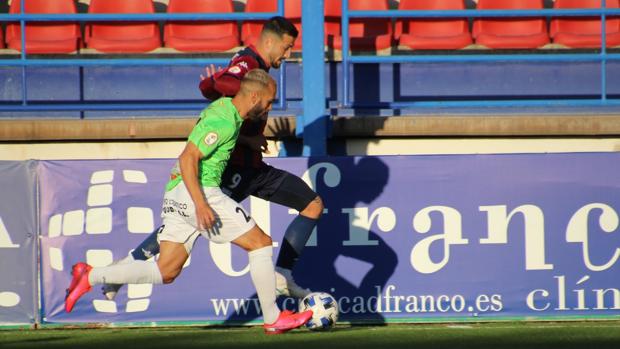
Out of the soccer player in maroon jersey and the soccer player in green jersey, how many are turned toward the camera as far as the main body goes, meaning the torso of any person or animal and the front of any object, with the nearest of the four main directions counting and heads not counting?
0

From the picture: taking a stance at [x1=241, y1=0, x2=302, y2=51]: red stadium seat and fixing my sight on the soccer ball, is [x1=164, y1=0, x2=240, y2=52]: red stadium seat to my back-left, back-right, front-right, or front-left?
back-right

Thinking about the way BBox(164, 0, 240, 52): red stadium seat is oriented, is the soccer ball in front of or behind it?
in front

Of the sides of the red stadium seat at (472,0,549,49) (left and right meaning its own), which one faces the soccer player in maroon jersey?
front

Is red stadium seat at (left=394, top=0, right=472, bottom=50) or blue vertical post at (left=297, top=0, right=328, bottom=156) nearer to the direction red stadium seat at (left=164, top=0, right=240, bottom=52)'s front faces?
the blue vertical post

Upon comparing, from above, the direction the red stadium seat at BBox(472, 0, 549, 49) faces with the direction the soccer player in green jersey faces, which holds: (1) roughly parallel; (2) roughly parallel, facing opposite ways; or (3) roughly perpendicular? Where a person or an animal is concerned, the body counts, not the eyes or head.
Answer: roughly perpendicular

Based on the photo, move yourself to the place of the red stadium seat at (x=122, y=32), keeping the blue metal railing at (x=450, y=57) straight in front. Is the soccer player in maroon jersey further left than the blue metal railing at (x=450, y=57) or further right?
right

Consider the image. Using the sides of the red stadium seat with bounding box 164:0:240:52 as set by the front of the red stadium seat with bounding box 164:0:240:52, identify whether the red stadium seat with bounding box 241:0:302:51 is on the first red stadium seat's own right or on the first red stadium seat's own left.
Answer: on the first red stadium seat's own left
